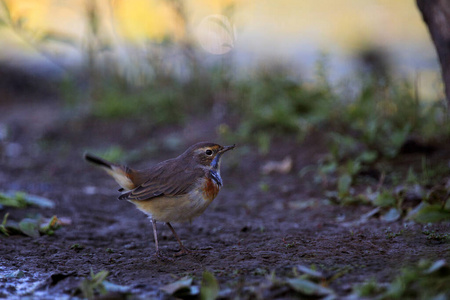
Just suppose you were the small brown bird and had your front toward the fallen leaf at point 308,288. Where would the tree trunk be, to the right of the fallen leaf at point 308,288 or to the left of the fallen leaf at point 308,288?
left

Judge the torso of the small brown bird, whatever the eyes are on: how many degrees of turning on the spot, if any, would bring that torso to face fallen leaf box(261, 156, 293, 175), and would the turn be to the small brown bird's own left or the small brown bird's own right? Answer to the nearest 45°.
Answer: approximately 45° to the small brown bird's own left

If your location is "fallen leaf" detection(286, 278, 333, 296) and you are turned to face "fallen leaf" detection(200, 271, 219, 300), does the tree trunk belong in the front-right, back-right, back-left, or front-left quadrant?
back-right

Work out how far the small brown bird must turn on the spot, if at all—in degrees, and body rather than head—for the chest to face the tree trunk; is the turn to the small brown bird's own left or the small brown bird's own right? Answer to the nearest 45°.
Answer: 0° — it already faces it

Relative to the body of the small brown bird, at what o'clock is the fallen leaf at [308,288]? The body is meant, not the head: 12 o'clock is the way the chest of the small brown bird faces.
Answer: The fallen leaf is roughly at 2 o'clock from the small brown bird.

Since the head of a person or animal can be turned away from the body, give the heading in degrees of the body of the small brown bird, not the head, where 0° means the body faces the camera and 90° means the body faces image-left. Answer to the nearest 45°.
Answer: approximately 270°
